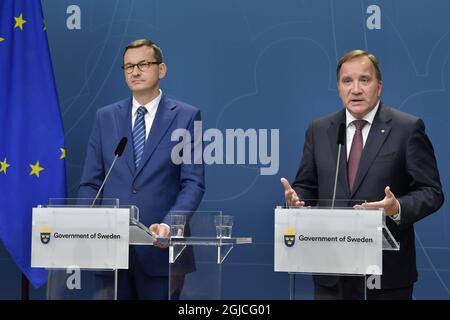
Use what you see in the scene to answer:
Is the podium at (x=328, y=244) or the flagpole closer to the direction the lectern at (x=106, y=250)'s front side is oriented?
the podium

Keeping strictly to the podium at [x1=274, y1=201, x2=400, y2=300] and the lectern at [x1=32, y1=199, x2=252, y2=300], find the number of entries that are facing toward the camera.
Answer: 2

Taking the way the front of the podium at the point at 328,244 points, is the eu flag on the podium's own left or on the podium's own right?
on the podium's own right

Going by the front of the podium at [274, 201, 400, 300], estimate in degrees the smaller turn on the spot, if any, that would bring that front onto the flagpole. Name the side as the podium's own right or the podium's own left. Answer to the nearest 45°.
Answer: approximately 135° to the podium's own right

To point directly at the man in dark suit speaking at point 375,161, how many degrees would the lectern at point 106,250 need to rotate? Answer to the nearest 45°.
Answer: approximately 135° to its left

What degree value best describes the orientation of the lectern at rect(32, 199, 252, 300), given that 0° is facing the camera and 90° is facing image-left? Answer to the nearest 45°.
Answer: approximately 0°

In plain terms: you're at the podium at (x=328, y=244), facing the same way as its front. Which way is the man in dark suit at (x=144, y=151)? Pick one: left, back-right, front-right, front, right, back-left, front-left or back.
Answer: back-right

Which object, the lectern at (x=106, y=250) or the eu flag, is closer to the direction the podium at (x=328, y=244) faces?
the lectern

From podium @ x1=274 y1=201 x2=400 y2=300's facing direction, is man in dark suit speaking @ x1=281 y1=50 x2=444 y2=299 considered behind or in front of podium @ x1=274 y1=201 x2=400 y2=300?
behind

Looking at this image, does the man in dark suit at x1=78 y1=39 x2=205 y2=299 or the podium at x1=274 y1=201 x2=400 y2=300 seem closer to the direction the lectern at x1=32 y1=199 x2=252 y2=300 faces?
the podium
